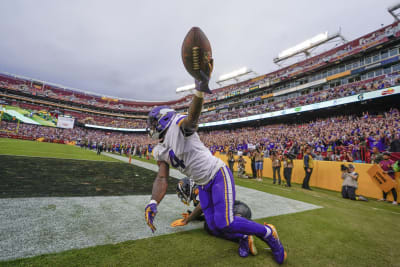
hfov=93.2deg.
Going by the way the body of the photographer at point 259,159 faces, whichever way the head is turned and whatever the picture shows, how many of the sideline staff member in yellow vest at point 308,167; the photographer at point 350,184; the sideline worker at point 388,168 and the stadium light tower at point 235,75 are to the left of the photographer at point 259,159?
3

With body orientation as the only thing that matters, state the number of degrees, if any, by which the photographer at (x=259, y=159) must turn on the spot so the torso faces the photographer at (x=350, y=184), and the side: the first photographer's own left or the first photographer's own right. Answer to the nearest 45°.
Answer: approximately 90° to the first photographer's own left

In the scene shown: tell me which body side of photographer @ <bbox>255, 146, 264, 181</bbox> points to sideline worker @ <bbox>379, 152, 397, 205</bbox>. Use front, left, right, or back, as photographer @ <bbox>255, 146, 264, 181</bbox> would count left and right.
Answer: left

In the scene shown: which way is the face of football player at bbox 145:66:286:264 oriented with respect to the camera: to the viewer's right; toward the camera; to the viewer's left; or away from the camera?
to the viewer's left

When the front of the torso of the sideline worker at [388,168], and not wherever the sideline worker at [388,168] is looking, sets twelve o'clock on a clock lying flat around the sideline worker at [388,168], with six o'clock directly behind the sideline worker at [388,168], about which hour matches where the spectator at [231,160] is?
the spectator at [231,160] is roughly at 2 o'clock from the sideline worker at [388,168].

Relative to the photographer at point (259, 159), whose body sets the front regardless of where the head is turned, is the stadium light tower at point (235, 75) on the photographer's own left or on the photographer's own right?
on the photographer's own right

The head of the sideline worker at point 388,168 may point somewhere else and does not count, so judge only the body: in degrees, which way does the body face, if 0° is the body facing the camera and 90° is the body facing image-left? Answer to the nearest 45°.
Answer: approximately 45°

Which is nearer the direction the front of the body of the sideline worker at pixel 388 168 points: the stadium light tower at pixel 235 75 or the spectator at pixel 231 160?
the spectator

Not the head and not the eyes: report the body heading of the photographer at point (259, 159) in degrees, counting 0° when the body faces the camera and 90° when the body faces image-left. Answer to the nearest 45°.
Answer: approximately 45°
